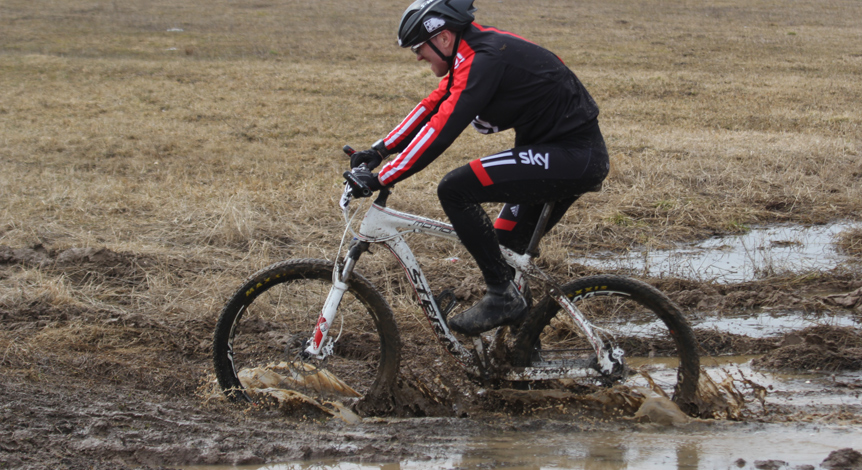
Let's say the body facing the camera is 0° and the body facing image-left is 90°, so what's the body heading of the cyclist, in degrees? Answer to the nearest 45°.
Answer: approximately 90°

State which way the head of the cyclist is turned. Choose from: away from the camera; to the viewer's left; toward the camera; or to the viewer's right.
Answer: to the viewer's left

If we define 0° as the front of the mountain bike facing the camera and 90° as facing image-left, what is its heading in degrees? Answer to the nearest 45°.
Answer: approximately 90°
